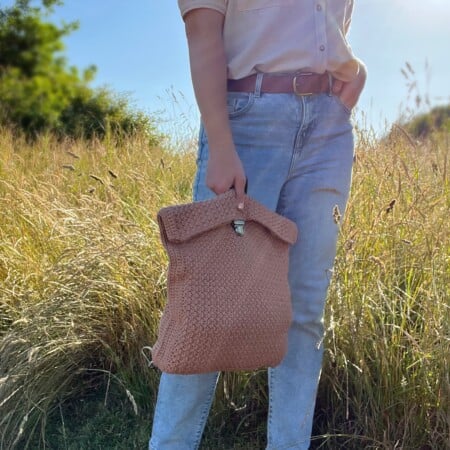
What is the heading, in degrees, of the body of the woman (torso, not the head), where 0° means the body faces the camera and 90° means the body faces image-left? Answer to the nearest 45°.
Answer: approximately 315°

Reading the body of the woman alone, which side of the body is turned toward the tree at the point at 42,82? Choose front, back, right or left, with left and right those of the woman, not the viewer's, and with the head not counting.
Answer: back
